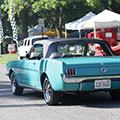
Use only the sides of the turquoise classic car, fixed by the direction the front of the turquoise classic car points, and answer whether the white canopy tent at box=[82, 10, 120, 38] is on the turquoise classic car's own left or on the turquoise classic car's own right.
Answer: on the turquoise classic car's own right

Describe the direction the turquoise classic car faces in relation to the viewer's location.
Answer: facing away from the viewer and to the left of the viewer
